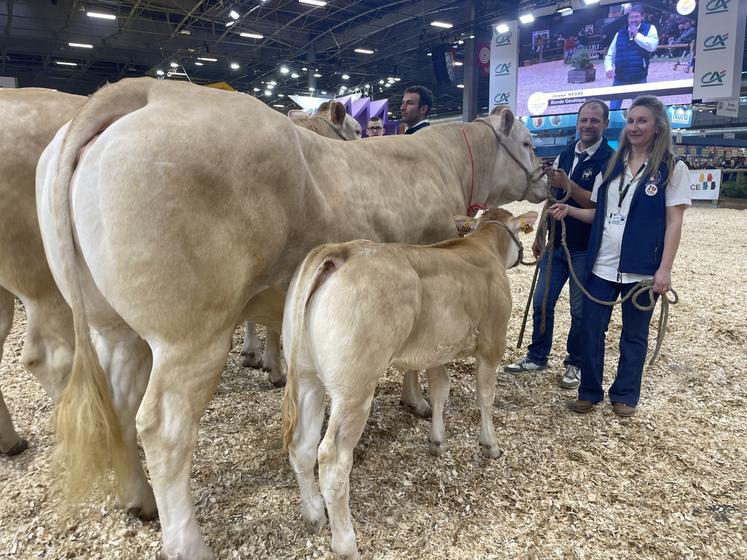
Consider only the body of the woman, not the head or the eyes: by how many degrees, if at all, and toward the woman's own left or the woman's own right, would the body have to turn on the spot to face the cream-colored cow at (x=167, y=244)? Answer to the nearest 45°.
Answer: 0° — they already face it

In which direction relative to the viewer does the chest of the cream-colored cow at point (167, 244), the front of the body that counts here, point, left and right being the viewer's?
facing away from the viewer and to the right of the viewer

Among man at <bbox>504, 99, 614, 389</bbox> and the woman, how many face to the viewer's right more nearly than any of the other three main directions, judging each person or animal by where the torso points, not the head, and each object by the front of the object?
0

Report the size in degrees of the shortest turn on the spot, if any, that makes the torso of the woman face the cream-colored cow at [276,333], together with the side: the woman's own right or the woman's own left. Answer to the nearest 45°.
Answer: approximately 45° to the woman's own right

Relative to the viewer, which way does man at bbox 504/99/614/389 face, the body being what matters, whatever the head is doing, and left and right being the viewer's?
facing the viewer and to the left of the viewer

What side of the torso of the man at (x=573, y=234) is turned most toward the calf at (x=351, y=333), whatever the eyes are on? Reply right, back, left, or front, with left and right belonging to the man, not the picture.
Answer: front

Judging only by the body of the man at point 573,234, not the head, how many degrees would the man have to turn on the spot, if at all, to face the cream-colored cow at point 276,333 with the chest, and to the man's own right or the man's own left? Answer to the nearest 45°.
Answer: approximately 45° to the man's own right

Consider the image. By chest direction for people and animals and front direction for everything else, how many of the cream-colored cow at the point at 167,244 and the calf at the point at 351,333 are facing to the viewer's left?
0

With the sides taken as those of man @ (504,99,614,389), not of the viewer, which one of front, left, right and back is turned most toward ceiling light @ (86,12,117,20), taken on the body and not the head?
right

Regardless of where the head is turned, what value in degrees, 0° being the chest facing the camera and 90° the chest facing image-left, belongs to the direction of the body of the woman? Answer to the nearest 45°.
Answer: approximately 45°

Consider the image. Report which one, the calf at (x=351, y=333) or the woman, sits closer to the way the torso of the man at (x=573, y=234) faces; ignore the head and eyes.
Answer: the calf

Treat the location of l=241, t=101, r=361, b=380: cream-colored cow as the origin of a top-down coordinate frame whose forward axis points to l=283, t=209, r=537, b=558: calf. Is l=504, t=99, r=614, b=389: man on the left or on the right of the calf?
left

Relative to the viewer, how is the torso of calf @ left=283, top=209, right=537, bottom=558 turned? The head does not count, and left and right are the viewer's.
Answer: facing away from the viewer and to the right of the viewer

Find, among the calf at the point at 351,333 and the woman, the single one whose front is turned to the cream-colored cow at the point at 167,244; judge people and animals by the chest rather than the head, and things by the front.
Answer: the woman

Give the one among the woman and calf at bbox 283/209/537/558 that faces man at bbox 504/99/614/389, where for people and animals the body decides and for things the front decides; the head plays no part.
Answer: the calf

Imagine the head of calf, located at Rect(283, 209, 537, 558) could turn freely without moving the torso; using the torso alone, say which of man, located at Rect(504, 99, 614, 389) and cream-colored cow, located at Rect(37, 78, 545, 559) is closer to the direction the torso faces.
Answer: the man

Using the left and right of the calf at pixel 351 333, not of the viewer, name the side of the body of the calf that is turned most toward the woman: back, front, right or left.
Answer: front

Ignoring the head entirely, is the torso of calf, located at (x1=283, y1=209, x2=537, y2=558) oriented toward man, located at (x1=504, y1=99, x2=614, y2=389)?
yes
